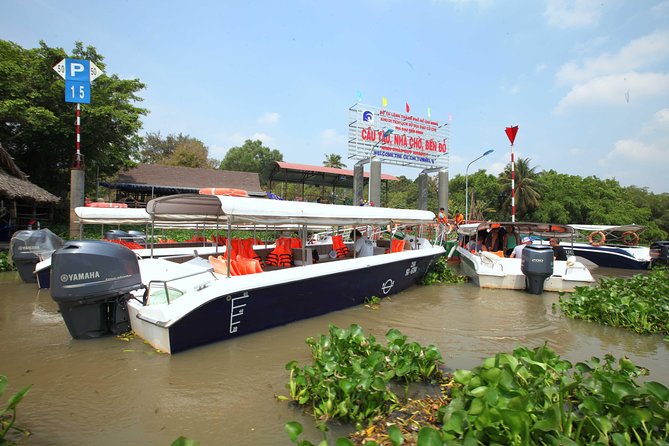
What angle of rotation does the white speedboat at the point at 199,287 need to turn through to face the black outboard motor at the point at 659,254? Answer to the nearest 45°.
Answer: approximately 45° to its right

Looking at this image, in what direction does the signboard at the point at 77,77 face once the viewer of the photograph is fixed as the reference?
facing the viewer

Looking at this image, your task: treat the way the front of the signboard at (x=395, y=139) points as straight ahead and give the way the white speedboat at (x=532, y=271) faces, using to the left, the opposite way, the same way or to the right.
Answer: the opposite way

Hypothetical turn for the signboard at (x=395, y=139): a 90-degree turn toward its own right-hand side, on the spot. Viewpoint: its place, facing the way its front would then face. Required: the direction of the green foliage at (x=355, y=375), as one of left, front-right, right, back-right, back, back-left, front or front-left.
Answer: front-left

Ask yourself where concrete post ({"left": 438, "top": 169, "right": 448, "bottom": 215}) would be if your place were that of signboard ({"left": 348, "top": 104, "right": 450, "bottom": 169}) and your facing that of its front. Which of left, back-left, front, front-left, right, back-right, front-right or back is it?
left

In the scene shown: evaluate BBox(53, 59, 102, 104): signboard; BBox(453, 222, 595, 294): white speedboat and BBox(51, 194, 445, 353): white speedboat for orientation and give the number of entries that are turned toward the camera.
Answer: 1

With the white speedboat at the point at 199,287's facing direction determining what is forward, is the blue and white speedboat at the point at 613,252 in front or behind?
in front

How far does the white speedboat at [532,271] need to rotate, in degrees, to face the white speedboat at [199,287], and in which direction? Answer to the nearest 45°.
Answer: approximately 90° to its left

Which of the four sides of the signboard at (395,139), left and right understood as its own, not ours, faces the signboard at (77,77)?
right

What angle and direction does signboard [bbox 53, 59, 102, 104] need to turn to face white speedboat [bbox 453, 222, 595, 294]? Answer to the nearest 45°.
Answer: approximately 45° to its left

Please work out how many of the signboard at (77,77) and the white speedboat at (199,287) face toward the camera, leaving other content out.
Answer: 1

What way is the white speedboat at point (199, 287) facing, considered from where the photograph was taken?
facing away from the viewer and to the right of the viewer

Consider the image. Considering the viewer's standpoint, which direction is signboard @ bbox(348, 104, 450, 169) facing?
facing the viewer and to the right of the viewer

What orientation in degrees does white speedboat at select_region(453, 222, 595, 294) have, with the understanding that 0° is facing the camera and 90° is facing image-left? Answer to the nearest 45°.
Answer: approximately 135°

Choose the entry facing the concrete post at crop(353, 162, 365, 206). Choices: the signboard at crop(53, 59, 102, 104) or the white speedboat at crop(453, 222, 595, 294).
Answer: the white speedboat

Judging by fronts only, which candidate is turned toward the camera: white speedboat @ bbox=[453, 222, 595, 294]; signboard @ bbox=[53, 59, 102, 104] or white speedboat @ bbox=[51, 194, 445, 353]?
the signboard

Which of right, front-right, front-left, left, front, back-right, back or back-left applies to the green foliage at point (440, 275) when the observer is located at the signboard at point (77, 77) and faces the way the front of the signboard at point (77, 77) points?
front-left
